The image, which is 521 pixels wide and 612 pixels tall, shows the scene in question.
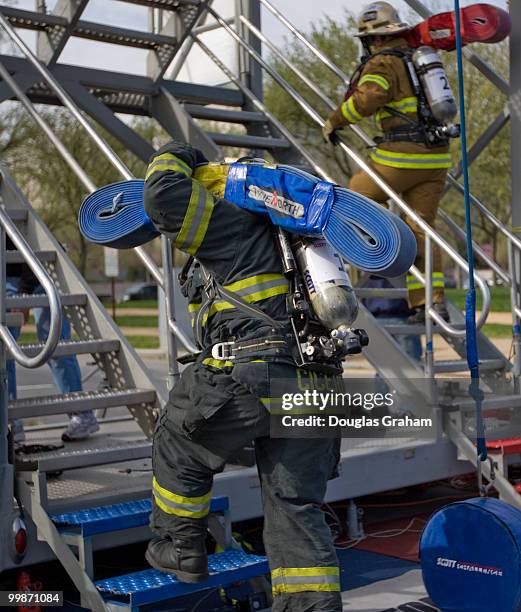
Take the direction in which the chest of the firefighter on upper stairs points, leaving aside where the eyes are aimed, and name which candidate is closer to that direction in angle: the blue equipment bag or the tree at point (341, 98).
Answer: the tree

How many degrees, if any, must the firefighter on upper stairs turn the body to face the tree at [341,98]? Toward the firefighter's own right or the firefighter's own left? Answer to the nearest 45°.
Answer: approximately 45° to the firefighter's own right

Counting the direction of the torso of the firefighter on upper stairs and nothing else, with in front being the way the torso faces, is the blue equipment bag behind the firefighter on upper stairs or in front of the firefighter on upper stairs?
behind

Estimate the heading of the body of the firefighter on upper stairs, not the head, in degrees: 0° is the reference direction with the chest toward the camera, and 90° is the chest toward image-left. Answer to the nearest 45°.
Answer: approximately 135°
